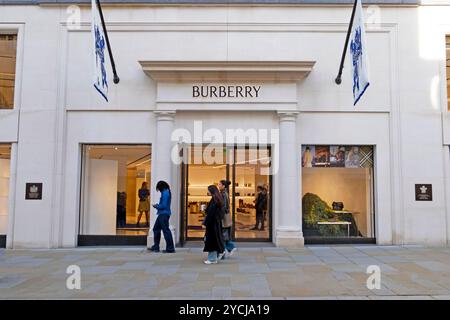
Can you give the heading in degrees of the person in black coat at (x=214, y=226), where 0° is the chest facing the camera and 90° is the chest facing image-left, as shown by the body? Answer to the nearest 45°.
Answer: approximately 90°

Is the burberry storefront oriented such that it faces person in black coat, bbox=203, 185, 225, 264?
yes

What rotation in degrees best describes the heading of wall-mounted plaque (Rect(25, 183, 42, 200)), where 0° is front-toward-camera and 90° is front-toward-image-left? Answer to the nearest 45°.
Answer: approximately 0°

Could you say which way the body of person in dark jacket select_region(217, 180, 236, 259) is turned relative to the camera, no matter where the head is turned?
to the viewer's left

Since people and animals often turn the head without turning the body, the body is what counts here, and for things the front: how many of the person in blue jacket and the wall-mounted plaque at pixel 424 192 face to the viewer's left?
1

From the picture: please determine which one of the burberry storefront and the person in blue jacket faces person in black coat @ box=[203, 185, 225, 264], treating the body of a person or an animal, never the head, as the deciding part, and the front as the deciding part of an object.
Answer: the burberry storefront

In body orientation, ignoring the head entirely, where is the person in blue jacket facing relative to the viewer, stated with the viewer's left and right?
facing to the left of the viewer
